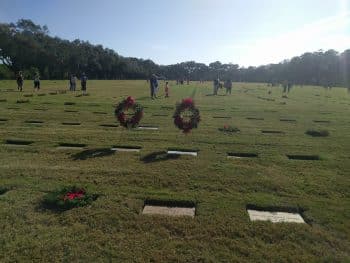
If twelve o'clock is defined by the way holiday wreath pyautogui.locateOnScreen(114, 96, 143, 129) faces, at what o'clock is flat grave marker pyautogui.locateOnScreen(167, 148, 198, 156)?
The flat grave marker is roughly at 11 o'clock from the holiday wreath.

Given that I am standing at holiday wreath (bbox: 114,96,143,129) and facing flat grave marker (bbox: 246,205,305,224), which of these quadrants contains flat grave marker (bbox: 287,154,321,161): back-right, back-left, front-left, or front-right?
front-left

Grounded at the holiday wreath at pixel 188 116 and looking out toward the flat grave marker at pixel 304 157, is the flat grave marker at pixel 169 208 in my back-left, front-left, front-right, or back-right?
front-right

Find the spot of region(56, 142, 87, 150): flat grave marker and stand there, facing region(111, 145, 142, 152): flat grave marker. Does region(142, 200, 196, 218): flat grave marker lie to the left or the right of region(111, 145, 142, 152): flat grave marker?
right

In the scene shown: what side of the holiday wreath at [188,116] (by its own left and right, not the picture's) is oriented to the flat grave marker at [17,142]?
right

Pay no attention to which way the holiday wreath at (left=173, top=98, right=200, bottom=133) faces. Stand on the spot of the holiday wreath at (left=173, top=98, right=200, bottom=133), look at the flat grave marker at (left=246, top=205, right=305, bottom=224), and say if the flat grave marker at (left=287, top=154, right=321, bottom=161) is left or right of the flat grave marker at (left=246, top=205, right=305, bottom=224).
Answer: left

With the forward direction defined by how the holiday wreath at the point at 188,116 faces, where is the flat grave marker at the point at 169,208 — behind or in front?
in front

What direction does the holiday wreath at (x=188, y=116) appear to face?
toward the camera

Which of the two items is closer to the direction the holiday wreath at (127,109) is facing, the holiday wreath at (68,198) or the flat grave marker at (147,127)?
the holiday wreath

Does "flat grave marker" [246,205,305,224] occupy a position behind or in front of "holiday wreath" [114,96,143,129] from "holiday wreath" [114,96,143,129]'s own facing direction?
in front

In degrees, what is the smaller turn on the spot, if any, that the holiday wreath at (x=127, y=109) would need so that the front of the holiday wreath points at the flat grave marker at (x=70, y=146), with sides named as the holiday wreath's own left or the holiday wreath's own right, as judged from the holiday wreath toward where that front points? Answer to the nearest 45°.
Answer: approximately 45° to the holiday wreath's own right

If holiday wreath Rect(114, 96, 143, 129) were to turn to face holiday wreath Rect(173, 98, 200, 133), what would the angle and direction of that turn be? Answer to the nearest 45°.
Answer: approximately 90° to its left

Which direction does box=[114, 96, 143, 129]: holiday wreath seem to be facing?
toward the camera

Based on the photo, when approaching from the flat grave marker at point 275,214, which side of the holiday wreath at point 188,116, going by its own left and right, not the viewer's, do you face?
front

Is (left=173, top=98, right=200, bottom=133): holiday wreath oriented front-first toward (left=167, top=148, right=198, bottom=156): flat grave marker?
yes

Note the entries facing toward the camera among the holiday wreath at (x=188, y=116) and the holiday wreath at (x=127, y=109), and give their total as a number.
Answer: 2
